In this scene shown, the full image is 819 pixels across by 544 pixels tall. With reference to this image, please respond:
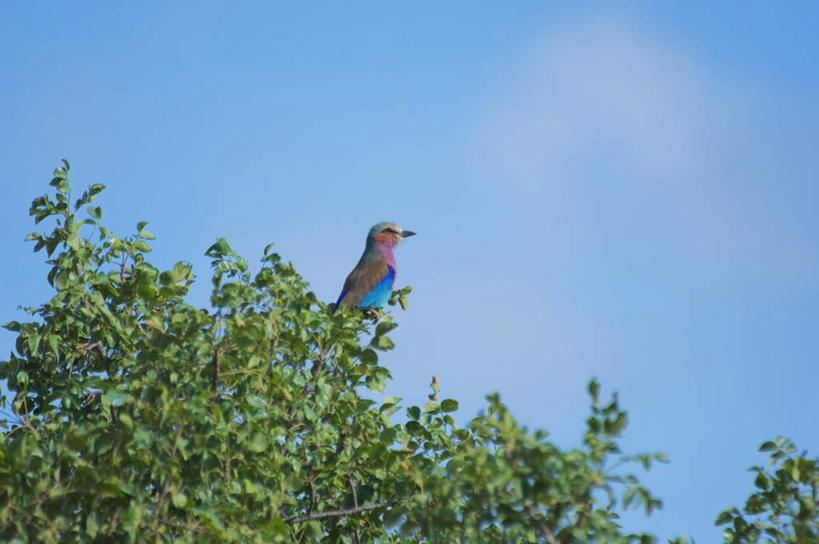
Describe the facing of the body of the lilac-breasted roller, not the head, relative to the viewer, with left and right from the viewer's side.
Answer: facing to the right of the viewer
